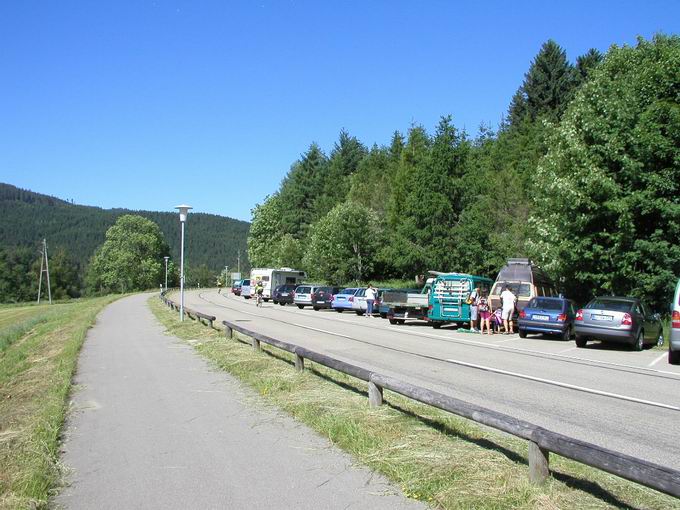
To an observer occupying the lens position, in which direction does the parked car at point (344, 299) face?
facing away from the viewer and to the right of the viewer

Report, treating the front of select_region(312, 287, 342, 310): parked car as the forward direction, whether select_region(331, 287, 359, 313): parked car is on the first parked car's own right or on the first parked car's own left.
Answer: on the first parked car's own right

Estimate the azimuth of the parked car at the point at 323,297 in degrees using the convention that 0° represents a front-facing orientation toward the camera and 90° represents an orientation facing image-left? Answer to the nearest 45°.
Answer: approximately 225°

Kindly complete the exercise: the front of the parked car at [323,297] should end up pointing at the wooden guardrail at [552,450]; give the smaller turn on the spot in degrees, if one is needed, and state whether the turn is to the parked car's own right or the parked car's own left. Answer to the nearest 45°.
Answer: approximately 135° to the parked car's own right

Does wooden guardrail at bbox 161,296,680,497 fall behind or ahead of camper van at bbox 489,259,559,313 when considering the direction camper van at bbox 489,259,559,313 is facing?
behind

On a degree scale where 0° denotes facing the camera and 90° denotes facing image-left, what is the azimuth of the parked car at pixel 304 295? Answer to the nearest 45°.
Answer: approximately 225°

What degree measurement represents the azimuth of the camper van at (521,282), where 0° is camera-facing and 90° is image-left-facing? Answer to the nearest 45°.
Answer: approximately 180°
